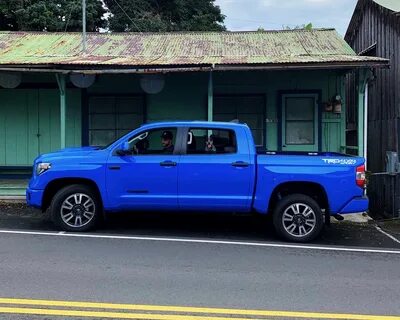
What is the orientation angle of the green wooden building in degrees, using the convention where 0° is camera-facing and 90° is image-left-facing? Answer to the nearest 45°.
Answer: approximately 0°

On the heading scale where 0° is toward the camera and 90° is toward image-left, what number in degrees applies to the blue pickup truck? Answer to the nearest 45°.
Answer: approximately 90°

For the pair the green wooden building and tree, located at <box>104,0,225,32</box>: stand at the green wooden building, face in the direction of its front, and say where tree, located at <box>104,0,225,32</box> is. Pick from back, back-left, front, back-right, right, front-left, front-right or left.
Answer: back

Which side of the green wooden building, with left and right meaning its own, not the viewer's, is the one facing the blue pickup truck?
front

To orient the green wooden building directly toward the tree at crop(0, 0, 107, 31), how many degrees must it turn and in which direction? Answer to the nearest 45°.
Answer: approximately 135° to its right

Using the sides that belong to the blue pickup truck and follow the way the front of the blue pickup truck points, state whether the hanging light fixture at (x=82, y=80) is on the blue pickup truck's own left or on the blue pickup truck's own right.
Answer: on the blue pickup truck's own right

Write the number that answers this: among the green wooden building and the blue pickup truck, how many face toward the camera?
1

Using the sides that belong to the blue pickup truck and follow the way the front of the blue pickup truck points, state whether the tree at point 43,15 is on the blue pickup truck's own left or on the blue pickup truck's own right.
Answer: on the blue pickup truck's own right

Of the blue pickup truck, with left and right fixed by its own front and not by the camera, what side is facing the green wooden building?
right

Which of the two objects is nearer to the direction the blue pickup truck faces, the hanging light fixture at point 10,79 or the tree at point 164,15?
the hanging light fixture

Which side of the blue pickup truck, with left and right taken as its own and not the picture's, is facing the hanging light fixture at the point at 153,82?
right
